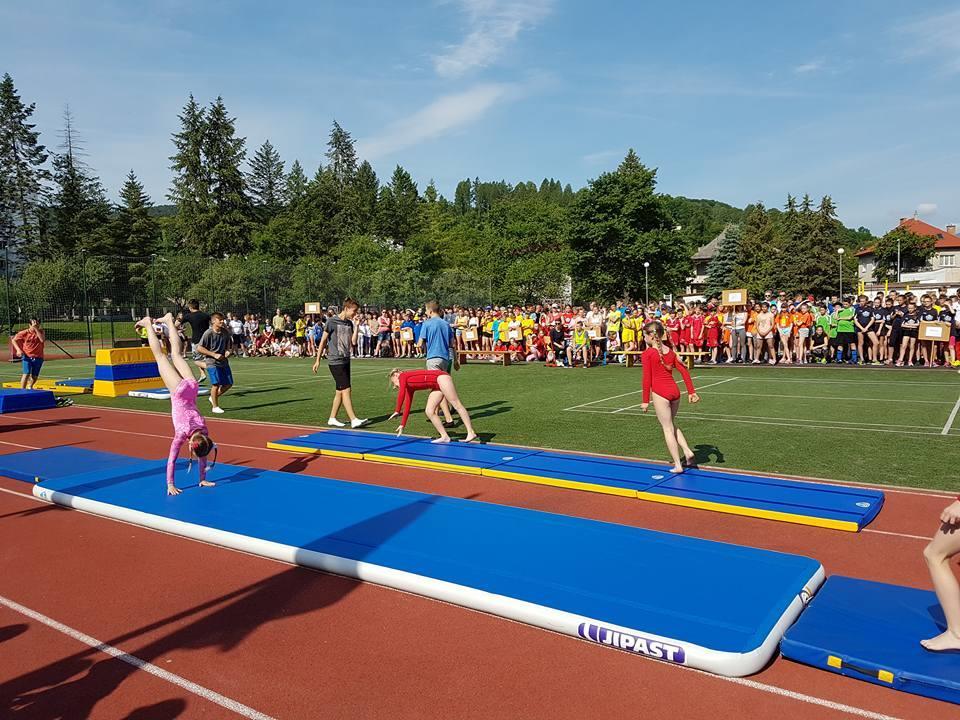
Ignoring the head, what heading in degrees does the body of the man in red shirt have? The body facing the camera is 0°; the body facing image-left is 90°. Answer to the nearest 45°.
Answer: approximately 0°

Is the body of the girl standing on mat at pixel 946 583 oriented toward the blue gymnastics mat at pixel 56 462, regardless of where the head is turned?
yes

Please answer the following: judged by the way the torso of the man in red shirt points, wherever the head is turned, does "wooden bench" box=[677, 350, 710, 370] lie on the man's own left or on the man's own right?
on the man's own left

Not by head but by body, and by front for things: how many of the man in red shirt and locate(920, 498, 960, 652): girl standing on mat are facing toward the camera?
1

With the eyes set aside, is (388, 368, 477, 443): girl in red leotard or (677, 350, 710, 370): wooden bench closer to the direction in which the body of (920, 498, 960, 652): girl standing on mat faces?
the girl in red leotard

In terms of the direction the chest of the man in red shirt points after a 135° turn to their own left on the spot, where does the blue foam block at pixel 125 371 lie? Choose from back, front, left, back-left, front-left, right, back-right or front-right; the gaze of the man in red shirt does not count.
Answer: front-right

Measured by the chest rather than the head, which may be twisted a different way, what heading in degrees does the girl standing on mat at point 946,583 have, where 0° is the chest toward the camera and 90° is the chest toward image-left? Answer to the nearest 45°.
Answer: approximately 90°
